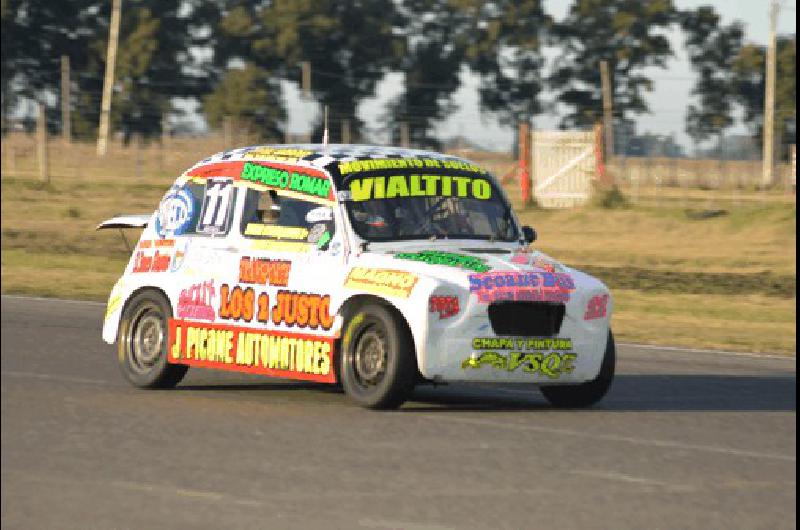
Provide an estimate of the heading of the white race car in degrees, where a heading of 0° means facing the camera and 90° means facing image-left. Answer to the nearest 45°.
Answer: approximately 315°

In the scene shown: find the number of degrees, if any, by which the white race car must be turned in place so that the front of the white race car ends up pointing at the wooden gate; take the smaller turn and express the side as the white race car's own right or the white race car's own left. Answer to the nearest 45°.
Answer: approximately 135° to the white race car's own left

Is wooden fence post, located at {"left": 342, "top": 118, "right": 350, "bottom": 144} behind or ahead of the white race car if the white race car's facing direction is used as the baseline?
behind

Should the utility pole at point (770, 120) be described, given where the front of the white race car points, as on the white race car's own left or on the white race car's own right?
on the white race car's own left

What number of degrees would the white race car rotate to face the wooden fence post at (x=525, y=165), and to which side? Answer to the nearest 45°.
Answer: approximately 135° to its left

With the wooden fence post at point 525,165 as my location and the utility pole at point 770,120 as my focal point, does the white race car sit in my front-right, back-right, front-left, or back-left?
back-right
